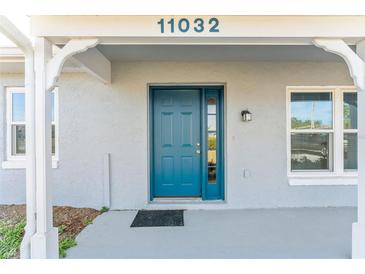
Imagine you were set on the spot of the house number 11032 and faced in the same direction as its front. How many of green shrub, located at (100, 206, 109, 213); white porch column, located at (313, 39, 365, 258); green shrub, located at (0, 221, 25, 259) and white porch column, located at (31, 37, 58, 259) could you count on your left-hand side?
1

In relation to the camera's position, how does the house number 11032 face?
facing the viewer

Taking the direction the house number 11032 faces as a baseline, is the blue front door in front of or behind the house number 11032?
behind

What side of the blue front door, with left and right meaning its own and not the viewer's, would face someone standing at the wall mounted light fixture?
left

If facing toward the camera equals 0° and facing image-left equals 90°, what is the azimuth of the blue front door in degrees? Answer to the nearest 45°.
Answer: approximately 0°

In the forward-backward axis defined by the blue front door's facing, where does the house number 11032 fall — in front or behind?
in front

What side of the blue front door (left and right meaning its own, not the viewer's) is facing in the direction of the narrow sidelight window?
left

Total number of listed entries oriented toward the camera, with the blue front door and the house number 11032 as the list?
2

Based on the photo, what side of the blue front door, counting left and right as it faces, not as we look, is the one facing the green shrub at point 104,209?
right

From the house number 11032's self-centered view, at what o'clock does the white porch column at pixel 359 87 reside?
The white porch column is roughly at 9 o'clock from the house number 11032.

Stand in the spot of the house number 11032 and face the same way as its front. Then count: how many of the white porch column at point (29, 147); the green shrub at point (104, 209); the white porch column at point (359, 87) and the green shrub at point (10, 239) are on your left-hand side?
1

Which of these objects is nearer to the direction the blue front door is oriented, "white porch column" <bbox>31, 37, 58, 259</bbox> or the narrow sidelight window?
the white porch column
